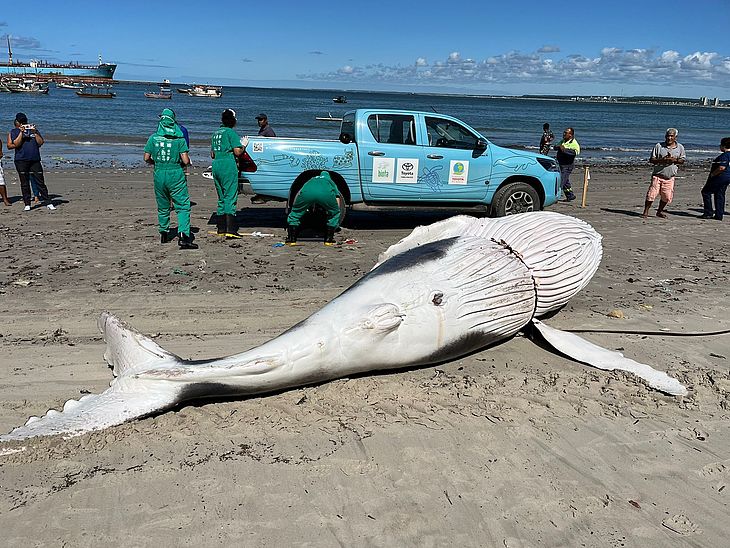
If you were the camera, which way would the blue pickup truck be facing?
facing to the right of the viewer

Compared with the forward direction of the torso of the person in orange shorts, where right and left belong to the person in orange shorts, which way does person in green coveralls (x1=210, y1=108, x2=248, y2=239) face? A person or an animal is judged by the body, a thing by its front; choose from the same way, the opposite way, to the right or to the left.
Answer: the opposite way

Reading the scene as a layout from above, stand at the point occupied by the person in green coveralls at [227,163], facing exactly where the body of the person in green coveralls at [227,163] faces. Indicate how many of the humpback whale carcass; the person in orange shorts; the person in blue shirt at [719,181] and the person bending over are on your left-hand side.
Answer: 0

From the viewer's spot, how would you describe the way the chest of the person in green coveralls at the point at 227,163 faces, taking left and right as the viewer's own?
facing away from the viewer and to the right of the viewer

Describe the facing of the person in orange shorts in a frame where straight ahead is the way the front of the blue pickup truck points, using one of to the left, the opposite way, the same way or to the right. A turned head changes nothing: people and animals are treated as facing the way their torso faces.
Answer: to the right

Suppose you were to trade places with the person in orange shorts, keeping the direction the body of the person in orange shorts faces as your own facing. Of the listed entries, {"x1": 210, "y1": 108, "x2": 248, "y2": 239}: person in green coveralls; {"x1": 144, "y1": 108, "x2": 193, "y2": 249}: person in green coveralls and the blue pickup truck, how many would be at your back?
0

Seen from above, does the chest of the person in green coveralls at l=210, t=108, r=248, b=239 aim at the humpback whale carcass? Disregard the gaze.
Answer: no

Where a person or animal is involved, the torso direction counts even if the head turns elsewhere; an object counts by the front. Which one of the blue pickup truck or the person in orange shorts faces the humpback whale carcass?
the person in orange shorts

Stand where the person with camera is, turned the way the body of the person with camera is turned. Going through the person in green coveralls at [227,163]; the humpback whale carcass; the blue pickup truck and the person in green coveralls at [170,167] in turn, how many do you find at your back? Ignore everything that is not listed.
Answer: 0

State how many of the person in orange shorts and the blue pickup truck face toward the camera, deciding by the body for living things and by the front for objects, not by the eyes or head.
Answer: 1

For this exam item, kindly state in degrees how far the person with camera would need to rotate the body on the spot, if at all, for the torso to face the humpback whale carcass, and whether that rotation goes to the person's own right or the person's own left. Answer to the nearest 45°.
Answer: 0° — they already face it

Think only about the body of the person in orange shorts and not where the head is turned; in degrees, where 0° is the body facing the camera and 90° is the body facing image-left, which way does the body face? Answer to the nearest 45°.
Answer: approximately 0°

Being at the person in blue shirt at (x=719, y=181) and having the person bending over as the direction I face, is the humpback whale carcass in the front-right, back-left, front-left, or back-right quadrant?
front-left
